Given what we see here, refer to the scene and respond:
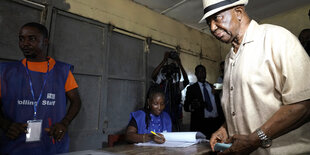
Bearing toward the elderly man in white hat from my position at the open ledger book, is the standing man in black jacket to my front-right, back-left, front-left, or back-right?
back-left

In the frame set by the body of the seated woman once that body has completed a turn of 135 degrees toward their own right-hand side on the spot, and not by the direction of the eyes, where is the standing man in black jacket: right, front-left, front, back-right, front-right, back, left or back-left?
back-right

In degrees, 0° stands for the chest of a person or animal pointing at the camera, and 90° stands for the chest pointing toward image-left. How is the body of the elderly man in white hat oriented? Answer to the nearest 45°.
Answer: approximately 45°

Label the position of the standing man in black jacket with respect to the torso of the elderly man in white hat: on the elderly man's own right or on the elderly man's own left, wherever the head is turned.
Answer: on the elderly man's own right

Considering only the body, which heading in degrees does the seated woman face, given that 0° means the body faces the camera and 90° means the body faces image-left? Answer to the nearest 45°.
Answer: approximately 315°
